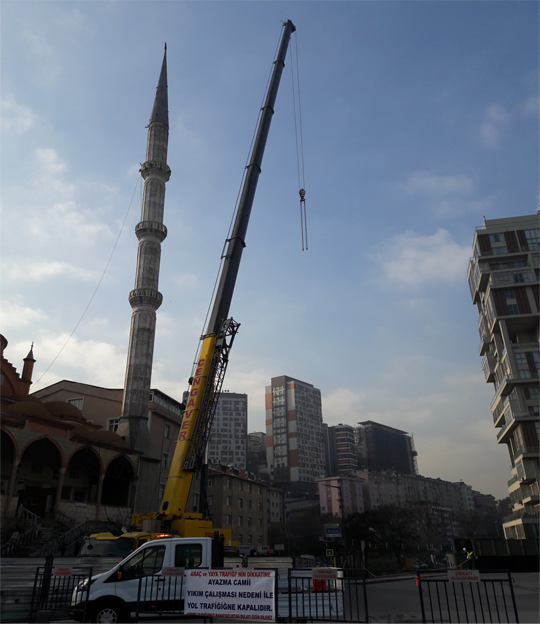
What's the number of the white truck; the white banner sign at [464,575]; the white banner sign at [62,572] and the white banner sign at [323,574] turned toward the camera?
3

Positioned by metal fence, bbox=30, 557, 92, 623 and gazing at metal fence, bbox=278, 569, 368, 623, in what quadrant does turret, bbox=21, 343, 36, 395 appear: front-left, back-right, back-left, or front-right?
back-left

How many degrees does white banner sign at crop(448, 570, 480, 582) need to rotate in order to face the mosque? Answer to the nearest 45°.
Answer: approximately 135° to its right

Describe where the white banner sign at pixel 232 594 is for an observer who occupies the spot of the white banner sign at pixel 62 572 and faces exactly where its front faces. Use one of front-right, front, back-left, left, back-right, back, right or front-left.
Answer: front-left

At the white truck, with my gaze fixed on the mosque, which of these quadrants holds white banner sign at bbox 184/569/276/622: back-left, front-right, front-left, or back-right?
back-right

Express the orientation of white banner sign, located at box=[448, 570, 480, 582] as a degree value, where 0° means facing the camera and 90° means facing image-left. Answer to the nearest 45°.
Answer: approximately 0°

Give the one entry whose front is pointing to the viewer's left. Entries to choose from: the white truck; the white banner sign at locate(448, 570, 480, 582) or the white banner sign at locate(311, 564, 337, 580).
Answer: the white truck

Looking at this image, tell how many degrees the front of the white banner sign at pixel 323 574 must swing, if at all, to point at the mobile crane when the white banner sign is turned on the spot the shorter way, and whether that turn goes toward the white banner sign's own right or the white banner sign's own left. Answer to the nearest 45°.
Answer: approximately 135° to the white banner sign's own right

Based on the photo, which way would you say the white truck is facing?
to the viewer's left

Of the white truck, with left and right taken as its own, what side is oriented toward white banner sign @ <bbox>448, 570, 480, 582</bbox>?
back
